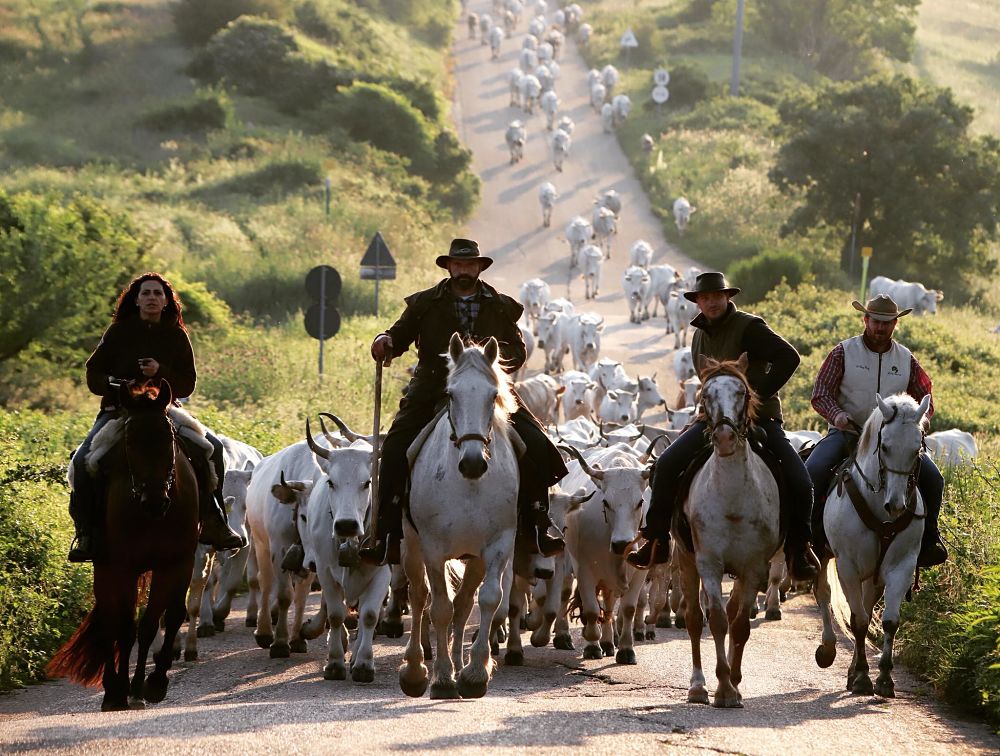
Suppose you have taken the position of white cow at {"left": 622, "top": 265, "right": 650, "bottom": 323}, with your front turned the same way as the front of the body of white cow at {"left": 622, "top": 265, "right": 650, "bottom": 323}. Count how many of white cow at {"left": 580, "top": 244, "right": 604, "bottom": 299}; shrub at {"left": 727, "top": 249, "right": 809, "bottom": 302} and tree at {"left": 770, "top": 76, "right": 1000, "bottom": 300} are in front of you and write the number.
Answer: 0

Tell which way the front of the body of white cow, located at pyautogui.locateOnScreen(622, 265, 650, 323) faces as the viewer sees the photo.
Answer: toward the camera

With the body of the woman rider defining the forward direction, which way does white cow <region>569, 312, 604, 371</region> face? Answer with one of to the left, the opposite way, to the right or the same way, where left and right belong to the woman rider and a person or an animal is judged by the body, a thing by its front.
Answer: the same way

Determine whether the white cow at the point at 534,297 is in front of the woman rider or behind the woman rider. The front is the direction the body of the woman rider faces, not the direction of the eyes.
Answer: behind

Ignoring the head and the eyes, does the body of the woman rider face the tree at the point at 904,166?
no

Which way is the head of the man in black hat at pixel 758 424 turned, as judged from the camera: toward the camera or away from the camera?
toward the camera

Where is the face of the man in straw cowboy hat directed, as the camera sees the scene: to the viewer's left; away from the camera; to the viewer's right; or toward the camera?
toward the camera

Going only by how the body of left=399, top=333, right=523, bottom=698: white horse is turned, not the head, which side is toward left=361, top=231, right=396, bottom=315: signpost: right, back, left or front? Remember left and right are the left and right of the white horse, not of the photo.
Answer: back

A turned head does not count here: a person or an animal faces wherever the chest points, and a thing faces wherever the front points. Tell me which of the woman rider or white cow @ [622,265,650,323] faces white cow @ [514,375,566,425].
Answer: white cow @ [622,265,650,323]

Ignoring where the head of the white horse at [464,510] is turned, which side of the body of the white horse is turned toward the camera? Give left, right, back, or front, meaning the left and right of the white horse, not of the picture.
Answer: front

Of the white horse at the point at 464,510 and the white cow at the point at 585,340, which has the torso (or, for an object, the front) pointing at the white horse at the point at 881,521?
the white cow

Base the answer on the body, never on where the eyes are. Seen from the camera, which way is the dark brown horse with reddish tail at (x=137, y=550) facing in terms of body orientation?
toward the camera

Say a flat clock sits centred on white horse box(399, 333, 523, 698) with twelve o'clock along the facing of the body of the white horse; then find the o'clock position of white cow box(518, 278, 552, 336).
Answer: The white cow is roughly at 6 o'clock from the white horse.

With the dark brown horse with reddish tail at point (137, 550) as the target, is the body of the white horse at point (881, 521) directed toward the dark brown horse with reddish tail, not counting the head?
no

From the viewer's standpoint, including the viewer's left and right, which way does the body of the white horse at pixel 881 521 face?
facing the viewer

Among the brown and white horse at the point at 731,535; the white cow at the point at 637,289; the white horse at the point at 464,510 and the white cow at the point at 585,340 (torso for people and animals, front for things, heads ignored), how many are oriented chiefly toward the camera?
4

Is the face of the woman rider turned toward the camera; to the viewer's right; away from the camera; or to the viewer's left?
toward the camera

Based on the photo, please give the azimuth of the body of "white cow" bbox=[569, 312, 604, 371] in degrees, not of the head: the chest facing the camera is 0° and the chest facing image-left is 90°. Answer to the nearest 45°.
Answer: approximately 0°
